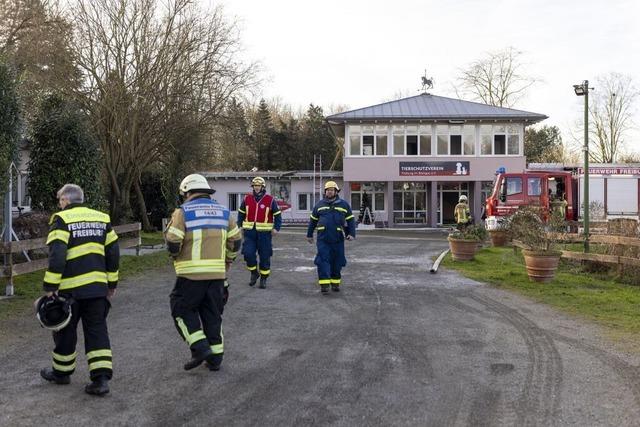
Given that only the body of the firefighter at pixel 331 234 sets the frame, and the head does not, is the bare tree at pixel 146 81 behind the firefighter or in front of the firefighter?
behind

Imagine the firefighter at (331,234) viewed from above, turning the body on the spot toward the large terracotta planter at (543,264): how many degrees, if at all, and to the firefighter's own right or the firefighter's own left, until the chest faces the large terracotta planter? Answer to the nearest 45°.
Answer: approximately 90° to the firefighter's own left

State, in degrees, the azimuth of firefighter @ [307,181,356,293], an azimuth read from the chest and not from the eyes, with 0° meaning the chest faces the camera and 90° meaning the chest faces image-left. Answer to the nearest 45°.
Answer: approximately 0°

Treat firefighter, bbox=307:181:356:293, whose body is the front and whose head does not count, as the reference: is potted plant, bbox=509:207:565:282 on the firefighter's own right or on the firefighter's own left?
on the firefighter's own left

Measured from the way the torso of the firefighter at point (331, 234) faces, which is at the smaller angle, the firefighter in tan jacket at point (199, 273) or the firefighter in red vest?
the firefighter in tan jacket

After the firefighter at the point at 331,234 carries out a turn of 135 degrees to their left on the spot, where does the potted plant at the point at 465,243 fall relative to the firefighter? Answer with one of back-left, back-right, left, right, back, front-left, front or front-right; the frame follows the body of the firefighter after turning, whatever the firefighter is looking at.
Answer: front

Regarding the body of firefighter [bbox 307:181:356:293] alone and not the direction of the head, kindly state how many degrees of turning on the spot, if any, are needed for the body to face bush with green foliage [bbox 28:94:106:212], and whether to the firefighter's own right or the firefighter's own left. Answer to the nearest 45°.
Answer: approximately 135° to the firefighter's own right
